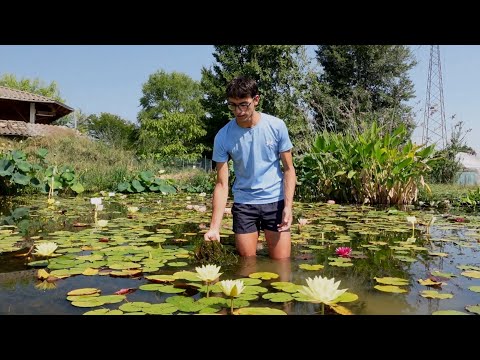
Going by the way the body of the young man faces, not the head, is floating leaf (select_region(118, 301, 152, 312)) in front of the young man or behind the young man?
in front

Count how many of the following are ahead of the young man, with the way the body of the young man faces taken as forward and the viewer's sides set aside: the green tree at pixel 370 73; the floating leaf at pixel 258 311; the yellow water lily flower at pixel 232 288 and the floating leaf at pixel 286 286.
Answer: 3

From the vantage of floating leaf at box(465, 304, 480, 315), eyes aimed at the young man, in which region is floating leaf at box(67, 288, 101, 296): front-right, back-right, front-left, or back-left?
front-left

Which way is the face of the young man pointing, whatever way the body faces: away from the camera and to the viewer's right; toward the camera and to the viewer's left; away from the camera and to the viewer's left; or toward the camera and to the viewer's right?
toward the camera and to the viewer's left

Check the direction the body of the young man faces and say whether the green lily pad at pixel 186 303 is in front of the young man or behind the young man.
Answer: in front

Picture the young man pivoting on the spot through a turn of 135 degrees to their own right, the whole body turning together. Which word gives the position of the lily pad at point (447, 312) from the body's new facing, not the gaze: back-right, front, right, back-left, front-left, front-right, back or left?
back

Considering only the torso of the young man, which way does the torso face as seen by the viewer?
toward the camera

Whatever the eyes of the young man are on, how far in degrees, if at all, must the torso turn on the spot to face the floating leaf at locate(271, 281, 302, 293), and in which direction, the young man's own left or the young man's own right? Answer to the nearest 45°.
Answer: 0° — they already face it

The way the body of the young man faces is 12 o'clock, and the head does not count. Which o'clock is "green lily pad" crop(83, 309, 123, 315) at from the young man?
The green lily pad is roughly at 1 o'clock from the young man.

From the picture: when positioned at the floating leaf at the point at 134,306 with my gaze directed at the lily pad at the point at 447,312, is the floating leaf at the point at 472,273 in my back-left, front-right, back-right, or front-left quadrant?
front-left

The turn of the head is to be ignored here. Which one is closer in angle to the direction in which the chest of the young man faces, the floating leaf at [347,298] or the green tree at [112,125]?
the floating leaf

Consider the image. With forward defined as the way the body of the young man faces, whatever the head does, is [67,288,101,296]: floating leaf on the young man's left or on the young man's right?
on the young man's right

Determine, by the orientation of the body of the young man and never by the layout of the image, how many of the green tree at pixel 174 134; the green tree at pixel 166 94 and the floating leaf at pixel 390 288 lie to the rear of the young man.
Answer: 2

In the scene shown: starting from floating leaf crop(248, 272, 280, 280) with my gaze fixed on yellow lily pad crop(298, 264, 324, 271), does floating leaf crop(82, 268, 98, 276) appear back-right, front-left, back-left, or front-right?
back-left

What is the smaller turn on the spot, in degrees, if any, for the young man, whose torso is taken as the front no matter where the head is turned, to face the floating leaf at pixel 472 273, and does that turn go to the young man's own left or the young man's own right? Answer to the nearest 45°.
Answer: approximately 90° to the young man's own left

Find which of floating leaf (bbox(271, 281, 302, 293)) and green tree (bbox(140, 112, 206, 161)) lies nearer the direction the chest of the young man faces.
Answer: the floating leaf

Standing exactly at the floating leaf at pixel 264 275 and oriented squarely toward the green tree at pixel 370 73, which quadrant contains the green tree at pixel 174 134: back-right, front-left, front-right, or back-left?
front-left

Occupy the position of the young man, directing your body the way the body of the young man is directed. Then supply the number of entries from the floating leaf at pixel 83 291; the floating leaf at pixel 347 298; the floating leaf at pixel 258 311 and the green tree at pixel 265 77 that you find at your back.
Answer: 1

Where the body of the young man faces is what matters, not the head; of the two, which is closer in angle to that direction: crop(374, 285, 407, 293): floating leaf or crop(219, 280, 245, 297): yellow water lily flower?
the yellow water lily flower
